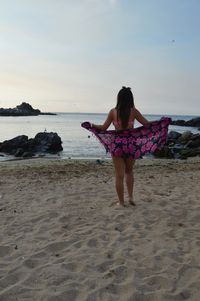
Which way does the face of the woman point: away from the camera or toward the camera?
away from the camera

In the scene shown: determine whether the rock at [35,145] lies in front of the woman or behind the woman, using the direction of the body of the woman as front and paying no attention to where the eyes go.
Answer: in front

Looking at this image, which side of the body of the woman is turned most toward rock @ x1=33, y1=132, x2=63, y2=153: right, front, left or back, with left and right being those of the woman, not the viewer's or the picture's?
front

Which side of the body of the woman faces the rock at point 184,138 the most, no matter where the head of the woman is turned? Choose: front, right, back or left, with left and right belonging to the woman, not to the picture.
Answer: front

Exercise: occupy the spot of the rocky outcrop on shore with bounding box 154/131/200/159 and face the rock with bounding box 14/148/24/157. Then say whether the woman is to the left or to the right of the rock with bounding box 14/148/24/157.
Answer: left

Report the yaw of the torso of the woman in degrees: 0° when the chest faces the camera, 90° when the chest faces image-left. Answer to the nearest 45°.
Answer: approximately 180°
